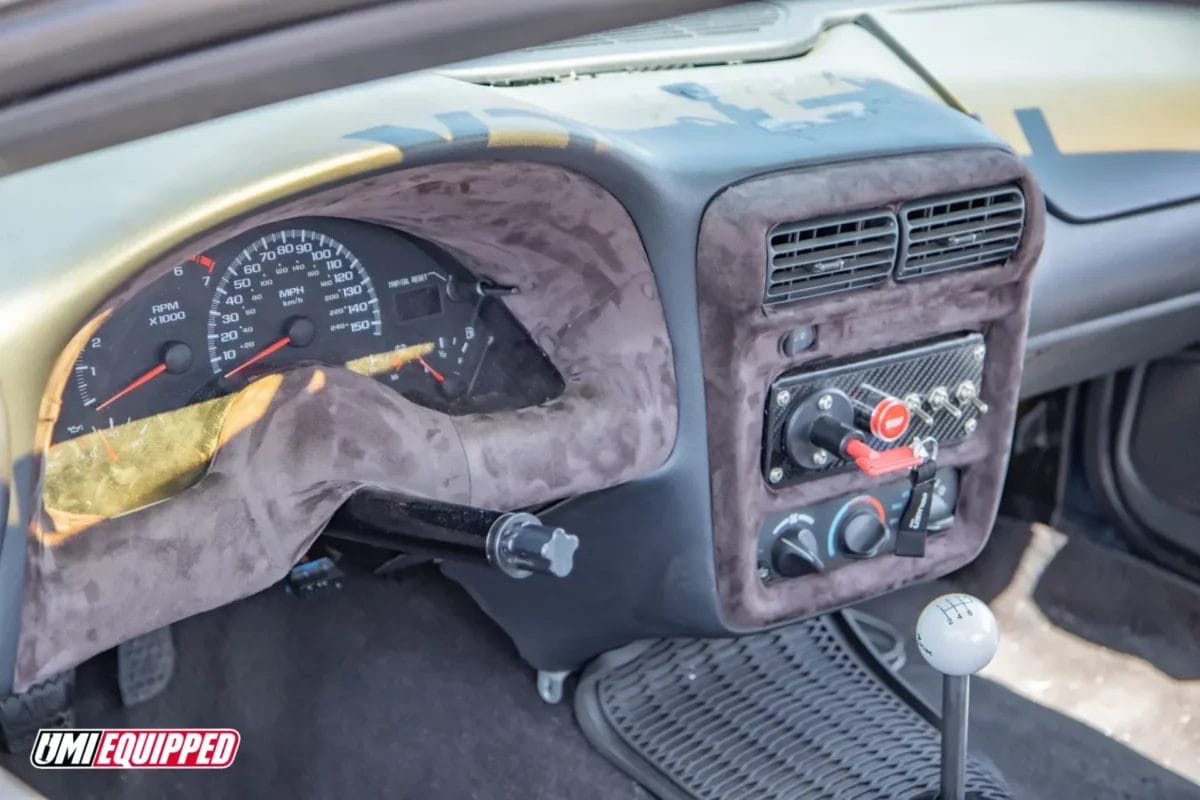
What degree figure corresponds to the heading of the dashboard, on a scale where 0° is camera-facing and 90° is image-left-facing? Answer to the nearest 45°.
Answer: approximately 315°
